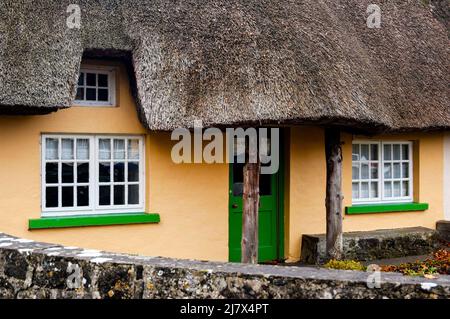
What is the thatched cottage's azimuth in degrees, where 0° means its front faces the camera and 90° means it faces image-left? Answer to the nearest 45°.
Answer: approximately 0°
